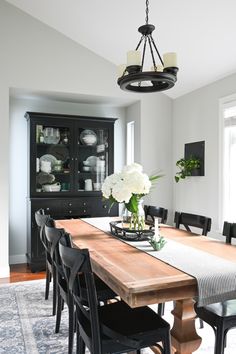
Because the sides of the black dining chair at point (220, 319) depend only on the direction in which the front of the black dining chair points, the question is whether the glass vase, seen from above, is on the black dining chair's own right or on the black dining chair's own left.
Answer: on the black dining chair's own right

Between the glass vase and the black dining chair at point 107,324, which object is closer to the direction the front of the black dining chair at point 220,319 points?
the black dining chair

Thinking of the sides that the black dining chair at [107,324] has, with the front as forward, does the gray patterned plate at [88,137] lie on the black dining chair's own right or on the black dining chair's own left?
on the black dining chair's own left

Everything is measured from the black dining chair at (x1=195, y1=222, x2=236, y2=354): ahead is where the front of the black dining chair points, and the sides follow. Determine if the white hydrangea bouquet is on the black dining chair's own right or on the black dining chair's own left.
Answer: on the black dining chair's own right

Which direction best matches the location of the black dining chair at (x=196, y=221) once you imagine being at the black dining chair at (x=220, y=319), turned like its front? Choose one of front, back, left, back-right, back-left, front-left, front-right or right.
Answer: back-right

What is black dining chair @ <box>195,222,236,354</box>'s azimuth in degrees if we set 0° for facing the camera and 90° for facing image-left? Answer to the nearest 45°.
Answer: approximately 45°

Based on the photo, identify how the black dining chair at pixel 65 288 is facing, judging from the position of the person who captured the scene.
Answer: facing away from the viewer and to the right of the viewer

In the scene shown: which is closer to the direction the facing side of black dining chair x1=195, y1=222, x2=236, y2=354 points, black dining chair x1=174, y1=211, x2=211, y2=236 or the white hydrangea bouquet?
the white hydrangea bouquet

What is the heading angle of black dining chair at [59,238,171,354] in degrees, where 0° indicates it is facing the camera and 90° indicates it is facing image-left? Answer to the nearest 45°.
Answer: approximately 225°

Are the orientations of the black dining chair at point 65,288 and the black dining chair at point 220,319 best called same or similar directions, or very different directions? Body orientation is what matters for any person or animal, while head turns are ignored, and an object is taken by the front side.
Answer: very different directions
